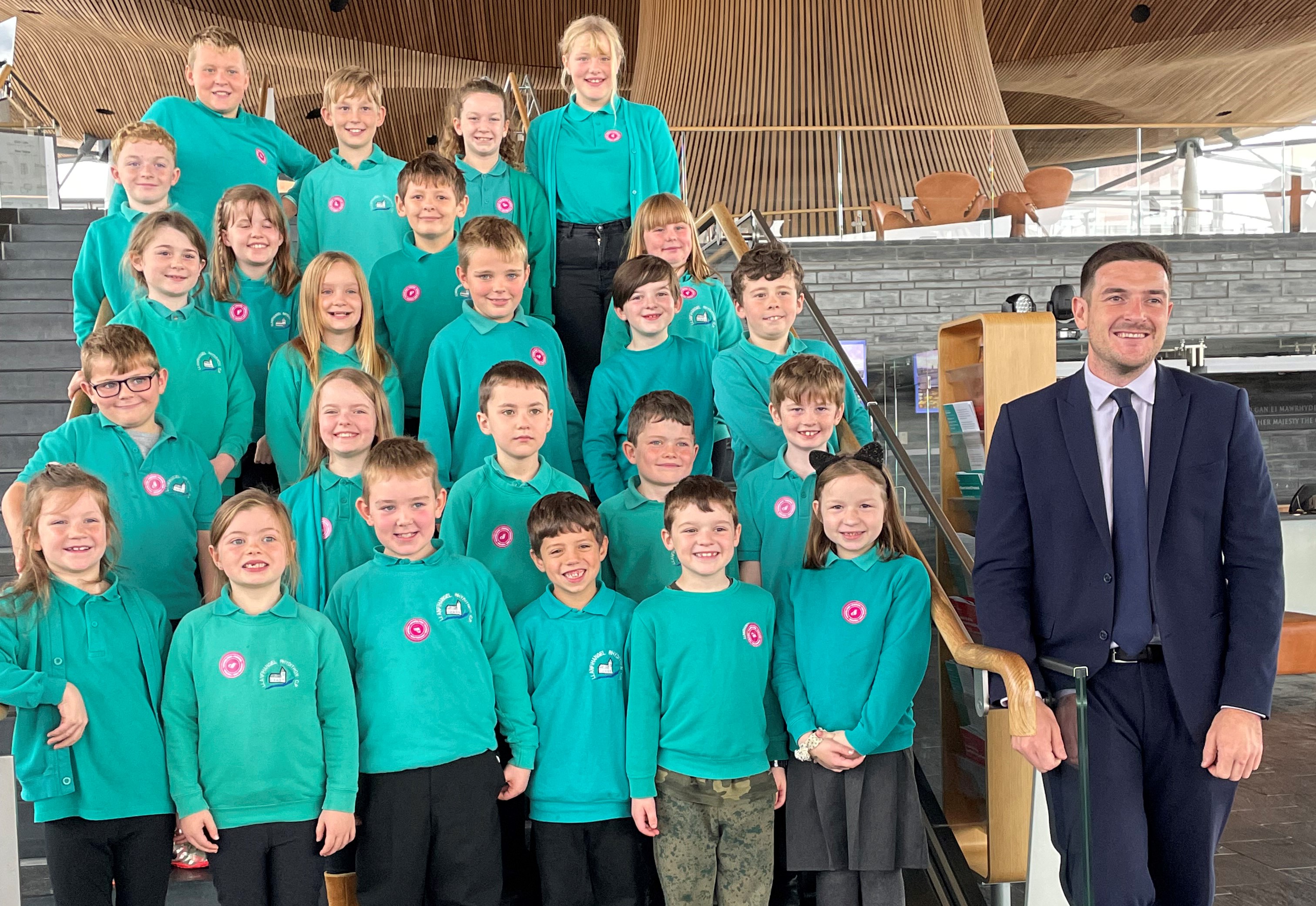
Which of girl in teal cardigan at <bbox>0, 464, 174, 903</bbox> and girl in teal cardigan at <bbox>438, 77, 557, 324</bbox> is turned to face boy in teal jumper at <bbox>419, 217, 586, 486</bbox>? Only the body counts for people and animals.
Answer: girl in teal cardigan at <bbox>438, 77, 557, 324</bbox>

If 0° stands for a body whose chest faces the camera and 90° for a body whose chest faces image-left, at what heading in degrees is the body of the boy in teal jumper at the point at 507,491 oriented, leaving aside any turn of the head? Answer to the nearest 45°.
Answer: approximately 0°

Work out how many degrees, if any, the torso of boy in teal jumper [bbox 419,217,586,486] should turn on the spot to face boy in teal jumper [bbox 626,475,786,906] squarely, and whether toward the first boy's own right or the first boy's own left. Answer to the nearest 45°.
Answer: approximately 45° to the first boy's own left

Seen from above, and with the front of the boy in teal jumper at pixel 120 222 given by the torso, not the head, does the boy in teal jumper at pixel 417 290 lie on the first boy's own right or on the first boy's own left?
on the first boy's own left

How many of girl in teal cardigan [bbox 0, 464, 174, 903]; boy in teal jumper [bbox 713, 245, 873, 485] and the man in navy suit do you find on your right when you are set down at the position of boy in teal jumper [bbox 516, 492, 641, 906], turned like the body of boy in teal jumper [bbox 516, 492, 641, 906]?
1
